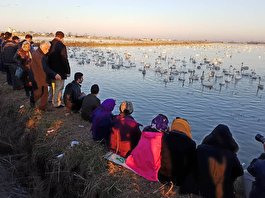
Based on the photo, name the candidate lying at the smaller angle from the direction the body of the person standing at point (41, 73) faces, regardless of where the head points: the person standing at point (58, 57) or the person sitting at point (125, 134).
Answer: the person standing

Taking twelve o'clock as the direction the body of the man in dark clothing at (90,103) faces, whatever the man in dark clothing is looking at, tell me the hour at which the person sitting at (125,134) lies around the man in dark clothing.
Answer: The person sitting is roughly at 4 o'clock from the man in dark clothing.

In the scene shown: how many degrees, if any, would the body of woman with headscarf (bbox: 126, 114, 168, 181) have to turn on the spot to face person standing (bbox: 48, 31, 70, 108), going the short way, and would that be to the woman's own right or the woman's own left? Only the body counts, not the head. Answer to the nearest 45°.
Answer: approximately 90° to the woman's own left

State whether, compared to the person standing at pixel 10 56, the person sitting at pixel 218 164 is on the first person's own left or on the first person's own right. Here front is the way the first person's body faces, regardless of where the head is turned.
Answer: on the first person's own right

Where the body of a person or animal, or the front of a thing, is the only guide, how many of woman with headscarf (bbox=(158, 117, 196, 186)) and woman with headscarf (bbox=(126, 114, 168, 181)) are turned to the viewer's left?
0

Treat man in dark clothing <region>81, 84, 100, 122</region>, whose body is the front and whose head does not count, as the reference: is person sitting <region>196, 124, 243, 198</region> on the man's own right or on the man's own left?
on the man's own right

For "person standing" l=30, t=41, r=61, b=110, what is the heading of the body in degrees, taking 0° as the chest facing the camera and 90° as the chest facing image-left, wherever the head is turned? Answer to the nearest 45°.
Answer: approximately 270°

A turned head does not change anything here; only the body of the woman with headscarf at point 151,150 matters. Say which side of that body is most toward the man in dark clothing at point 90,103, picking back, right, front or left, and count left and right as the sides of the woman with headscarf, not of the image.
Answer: left

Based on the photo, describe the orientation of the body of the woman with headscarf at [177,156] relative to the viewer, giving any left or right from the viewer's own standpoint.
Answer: facing away from the viewer and to the right of the viewer

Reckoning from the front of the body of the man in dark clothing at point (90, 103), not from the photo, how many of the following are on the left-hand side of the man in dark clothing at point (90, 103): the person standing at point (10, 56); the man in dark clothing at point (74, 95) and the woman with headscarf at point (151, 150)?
2

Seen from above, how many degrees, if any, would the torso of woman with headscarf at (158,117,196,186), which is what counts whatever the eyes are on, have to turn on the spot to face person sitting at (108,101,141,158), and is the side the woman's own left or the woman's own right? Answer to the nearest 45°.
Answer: approximately 90° to the woman's own left

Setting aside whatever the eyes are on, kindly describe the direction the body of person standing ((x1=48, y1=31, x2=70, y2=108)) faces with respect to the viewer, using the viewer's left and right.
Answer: facing away from the viewer and to the right of the viewer
